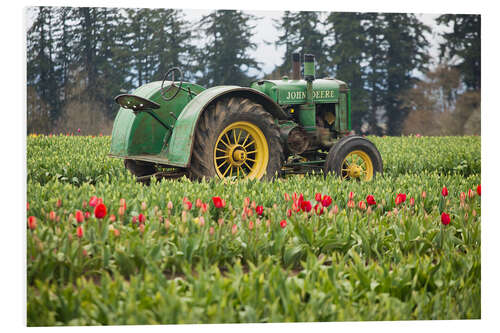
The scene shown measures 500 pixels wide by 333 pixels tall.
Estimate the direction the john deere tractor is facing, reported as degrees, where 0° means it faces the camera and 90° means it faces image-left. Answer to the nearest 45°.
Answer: approximately 225°

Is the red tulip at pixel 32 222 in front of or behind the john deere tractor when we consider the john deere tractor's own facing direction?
behind

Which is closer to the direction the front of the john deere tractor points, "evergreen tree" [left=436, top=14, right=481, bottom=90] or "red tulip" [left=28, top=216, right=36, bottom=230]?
the evergreen tree
